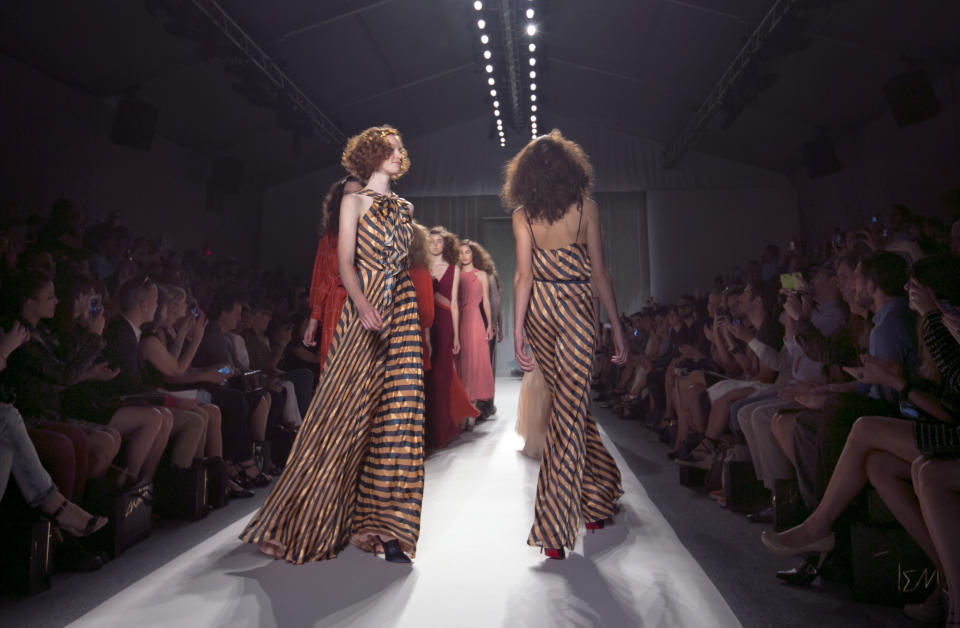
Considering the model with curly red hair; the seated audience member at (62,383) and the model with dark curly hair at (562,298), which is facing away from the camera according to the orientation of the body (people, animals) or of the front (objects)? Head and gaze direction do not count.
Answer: the model with dark curly hair

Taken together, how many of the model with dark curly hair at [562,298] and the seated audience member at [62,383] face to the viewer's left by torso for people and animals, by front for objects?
0

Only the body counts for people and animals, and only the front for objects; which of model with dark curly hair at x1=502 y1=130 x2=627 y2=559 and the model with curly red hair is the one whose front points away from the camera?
the model with dark curly hair

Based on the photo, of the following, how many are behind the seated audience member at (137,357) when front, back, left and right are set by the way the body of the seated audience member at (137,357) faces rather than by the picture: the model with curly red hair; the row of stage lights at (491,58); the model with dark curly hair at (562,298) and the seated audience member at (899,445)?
0

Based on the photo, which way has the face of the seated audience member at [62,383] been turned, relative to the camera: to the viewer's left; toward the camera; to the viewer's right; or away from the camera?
to the viewer's right

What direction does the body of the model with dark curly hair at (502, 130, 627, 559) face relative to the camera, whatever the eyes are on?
away from the camera

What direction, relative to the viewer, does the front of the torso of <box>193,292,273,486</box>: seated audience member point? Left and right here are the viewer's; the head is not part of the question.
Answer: facing to the right of the viewer

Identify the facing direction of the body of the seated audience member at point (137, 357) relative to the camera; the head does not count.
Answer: to the viewer's right

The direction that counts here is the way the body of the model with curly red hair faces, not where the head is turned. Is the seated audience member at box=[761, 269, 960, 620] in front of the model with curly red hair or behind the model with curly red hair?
in front

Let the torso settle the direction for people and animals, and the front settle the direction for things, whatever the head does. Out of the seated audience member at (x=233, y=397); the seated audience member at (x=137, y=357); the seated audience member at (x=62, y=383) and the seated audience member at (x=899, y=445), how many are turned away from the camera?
0

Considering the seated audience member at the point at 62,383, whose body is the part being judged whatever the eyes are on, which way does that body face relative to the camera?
to the viewer's right

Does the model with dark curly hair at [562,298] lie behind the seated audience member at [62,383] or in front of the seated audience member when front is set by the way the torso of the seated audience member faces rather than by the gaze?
in front

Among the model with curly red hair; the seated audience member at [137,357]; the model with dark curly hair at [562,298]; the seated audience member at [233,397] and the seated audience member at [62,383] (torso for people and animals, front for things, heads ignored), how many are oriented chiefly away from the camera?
1

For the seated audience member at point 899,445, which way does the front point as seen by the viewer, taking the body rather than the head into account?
to the viewer's left

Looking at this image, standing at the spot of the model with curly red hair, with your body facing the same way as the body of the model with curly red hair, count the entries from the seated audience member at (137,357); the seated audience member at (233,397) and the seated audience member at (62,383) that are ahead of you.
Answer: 0

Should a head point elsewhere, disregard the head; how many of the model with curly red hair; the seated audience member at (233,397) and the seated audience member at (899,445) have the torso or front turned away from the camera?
0

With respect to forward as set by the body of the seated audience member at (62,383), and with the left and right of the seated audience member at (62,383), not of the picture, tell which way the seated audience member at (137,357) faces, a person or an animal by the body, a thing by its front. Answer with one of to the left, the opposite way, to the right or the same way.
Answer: the same way

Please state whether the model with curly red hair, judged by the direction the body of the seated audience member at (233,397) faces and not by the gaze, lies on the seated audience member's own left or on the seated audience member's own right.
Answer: on the seated audience member's own right

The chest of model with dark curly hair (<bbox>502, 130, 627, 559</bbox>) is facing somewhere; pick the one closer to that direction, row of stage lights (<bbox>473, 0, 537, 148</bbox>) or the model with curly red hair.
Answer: the row of stage lights
